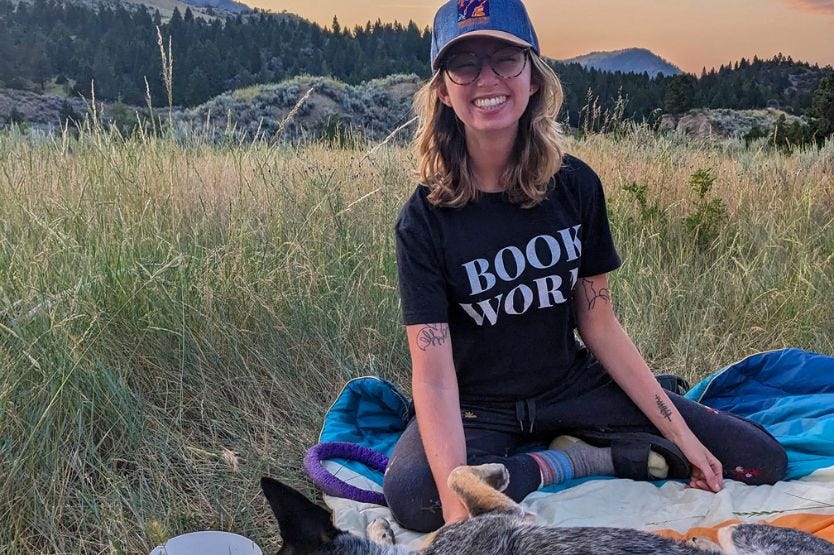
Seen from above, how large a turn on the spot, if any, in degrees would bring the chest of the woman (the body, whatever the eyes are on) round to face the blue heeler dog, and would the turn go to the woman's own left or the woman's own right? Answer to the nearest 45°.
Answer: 0° — they already face it

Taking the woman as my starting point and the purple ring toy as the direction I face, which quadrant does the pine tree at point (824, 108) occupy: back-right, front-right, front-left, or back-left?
back-right

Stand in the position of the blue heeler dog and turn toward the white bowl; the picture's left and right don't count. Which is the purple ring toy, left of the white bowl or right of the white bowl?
right

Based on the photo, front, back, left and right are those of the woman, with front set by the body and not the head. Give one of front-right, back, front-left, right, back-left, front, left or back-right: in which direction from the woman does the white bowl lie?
front-right

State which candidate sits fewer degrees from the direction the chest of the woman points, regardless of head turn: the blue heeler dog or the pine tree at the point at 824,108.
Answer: the blue heeler dog

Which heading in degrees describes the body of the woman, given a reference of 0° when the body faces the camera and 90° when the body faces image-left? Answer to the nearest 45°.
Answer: approximately 0°

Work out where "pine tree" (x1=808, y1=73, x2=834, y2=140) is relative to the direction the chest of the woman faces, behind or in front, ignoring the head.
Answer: behind
